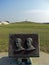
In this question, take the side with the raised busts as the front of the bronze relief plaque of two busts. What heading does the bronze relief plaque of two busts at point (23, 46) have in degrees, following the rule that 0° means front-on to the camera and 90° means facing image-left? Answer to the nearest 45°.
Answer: approximately 0°
